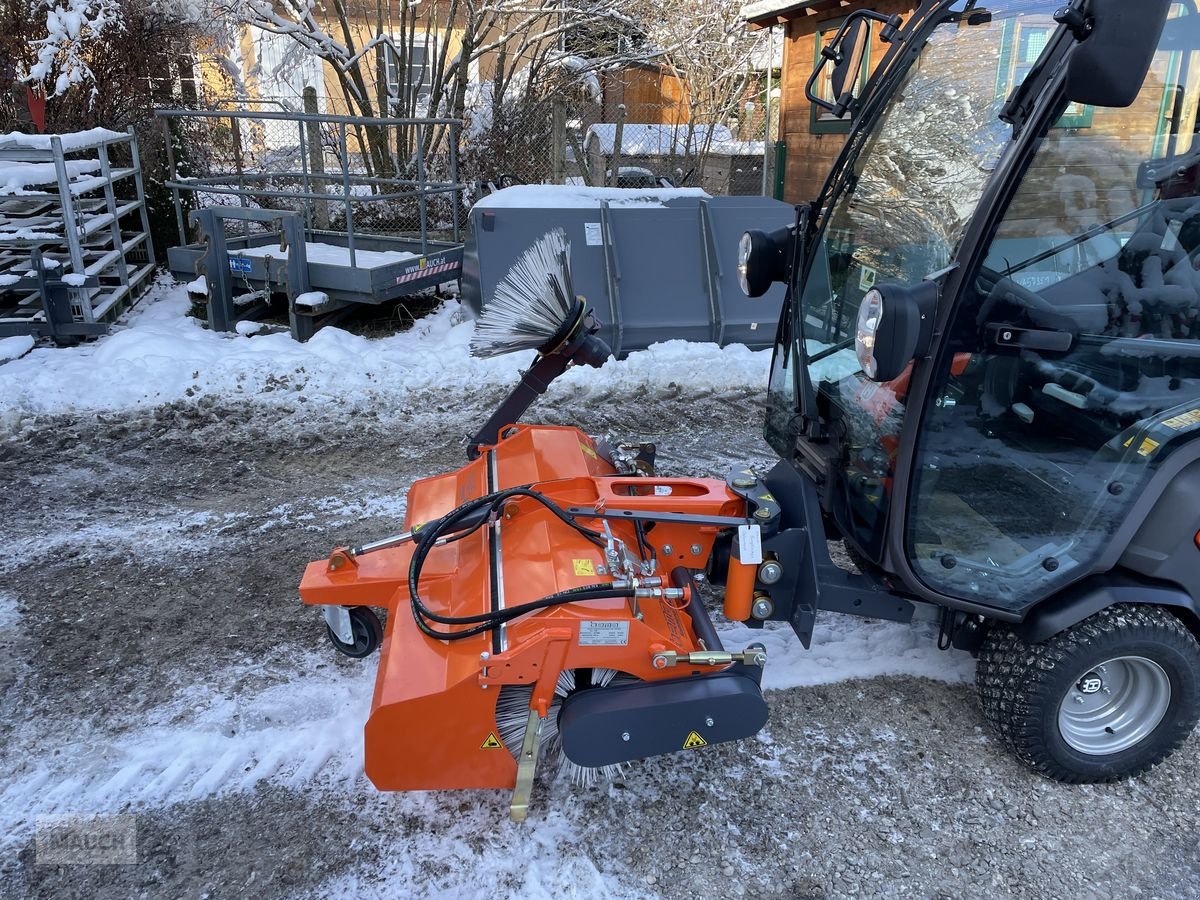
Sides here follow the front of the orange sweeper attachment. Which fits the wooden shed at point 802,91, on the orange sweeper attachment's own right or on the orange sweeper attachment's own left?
on the orange sweeper attachment's own right

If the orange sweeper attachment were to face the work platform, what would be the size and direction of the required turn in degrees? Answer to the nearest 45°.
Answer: approximately 90° to its right

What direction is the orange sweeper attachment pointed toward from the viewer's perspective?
to the viewer's left

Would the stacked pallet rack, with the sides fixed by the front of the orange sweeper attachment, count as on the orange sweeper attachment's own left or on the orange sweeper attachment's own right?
on the orange sweeper attachment's own right

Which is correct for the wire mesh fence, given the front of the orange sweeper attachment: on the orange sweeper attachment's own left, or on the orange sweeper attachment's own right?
on the orange sweeper attachment's own right

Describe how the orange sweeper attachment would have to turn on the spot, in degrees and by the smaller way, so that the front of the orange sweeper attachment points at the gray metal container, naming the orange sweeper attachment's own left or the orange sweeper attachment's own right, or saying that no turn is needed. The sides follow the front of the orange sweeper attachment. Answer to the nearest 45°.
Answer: approximately 90° to the orange sweeper attachment's own right

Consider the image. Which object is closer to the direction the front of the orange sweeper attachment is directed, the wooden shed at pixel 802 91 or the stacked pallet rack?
the stacked pallet rack
